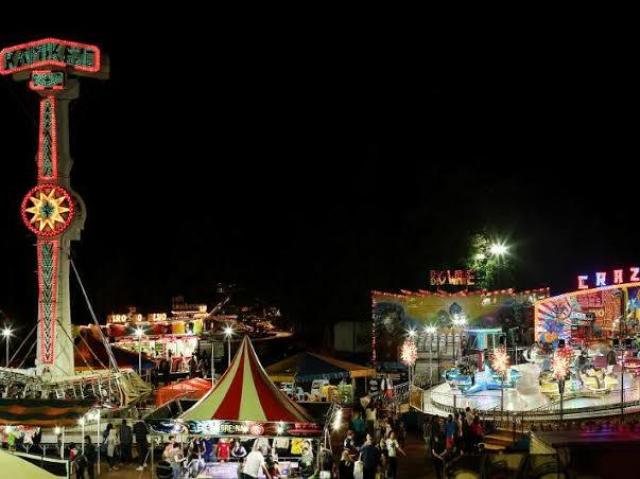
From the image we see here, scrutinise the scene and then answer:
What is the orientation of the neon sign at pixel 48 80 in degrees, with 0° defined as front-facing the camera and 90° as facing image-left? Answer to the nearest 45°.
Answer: approximately 0°

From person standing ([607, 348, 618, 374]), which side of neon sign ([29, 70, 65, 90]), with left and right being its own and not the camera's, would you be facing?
left

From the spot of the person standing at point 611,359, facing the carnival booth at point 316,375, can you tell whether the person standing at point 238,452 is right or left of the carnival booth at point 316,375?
left

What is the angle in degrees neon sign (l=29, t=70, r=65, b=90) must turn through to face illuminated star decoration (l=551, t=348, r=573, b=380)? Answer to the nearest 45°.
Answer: approximately 45° to its left

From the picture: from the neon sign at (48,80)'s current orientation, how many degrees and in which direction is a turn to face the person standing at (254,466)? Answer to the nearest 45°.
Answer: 0° — it already faces them

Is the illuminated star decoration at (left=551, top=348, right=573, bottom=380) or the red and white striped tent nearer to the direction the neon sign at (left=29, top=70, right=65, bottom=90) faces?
the red and white striped tent
